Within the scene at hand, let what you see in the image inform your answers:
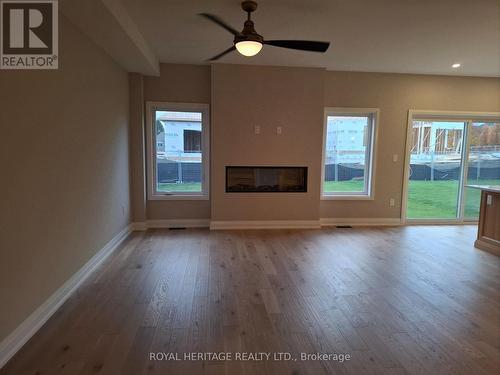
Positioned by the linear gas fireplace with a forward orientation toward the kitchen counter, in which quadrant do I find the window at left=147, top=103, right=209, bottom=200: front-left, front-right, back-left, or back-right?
back-right

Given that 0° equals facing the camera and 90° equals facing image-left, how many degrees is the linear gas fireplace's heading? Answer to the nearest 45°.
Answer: approximately 0°

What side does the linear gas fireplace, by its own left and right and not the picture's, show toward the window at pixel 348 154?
left

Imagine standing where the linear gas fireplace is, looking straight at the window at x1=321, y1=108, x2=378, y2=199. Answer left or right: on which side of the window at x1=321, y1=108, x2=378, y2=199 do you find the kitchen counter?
right

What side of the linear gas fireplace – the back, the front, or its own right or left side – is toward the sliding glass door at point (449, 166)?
left

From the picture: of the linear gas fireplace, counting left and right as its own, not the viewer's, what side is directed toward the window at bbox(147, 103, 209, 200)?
right

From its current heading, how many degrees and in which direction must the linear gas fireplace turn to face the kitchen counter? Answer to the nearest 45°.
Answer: approximately 90° to its left
